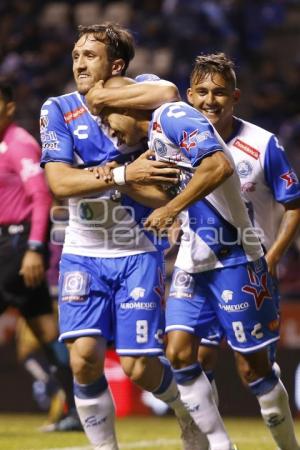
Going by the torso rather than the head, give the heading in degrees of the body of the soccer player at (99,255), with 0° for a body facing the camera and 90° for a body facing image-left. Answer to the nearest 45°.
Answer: approximately 0°

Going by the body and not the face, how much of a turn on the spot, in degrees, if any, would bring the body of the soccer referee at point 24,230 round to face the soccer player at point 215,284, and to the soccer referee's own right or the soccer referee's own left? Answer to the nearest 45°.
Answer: approximately 90° to the soccer referee's own left

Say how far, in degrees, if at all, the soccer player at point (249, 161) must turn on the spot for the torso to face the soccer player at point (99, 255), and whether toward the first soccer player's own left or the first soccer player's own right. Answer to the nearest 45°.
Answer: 0° — they already face them
